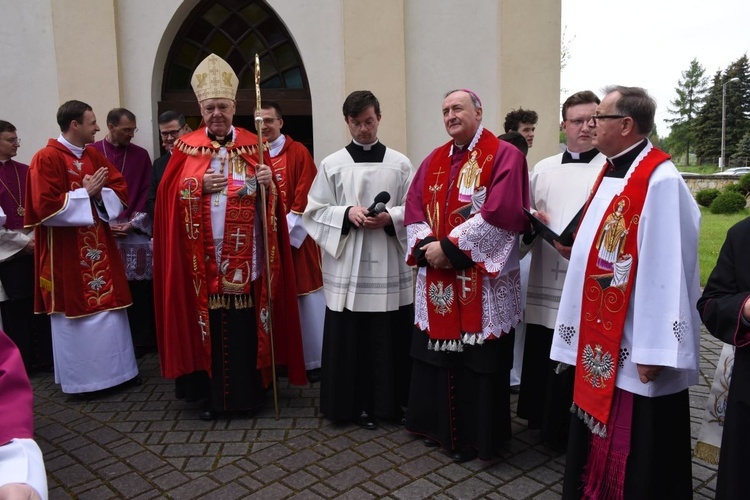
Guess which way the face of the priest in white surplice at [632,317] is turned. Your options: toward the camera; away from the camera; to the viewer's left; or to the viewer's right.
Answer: to the viewer's left

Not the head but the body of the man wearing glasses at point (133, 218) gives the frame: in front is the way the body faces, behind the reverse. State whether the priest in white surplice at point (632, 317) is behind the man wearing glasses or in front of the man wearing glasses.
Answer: in front

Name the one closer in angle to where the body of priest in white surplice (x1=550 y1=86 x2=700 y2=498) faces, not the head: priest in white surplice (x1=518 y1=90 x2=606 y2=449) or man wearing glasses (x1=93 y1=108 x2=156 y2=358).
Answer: the man wearing glasses

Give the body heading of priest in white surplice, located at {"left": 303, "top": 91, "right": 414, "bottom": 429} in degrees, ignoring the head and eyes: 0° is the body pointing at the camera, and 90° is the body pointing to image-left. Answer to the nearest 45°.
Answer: approximately 0°

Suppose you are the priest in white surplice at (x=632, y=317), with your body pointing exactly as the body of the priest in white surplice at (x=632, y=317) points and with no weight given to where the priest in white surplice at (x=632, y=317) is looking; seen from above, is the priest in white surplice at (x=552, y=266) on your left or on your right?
on your right

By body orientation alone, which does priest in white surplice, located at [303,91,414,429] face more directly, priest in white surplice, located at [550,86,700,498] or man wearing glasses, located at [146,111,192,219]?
the priest in white surplice

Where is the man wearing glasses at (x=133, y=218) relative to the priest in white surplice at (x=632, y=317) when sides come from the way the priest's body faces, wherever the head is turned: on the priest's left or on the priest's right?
on the priest's right

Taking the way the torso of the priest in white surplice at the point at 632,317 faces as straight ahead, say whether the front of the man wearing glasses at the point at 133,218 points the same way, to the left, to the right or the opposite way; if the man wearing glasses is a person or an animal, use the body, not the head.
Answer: to the left

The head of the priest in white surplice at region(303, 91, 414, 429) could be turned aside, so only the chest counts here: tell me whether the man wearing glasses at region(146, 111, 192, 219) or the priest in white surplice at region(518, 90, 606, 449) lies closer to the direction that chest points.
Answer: the priest in white surplice

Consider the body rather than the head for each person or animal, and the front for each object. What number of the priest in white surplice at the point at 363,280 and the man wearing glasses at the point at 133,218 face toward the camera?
2

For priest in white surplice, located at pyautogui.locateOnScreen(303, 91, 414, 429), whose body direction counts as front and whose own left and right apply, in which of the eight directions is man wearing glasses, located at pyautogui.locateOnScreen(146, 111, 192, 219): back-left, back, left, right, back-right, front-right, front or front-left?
back-right

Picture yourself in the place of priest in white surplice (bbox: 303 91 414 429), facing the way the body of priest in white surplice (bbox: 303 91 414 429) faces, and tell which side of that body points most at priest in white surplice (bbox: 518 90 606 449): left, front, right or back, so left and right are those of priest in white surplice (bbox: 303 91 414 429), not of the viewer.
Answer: left

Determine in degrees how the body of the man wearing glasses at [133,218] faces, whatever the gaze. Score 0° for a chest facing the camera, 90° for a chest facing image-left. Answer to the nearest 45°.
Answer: approximately 0°
